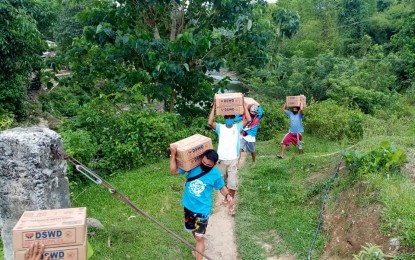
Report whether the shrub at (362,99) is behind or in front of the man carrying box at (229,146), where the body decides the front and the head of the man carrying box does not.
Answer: behind

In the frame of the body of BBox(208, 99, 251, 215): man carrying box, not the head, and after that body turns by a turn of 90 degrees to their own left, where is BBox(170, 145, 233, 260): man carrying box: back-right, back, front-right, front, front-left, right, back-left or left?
right

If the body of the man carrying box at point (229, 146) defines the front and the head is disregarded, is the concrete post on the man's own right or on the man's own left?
on the man's own right

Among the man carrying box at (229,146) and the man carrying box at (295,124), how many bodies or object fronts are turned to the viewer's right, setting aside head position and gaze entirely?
0

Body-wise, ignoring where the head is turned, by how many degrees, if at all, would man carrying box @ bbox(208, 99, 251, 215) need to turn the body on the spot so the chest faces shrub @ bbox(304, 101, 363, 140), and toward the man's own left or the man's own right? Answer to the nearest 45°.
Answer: approximately 135° to the man's own left

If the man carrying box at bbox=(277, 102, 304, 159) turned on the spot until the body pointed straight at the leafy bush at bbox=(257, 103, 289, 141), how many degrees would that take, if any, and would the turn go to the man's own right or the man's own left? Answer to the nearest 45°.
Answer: approximately 135° to the man's own right

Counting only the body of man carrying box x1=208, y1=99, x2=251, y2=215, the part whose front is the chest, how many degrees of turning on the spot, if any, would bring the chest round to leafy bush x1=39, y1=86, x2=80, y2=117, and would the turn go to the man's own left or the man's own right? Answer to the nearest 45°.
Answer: approximately 135° to the man's own right

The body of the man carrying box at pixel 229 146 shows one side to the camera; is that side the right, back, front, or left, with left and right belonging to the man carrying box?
front

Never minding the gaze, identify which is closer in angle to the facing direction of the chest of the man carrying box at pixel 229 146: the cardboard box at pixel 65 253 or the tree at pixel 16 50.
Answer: the cardboard box

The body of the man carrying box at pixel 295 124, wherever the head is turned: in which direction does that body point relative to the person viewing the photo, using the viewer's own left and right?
facing the viewer and to the left of the viewer
